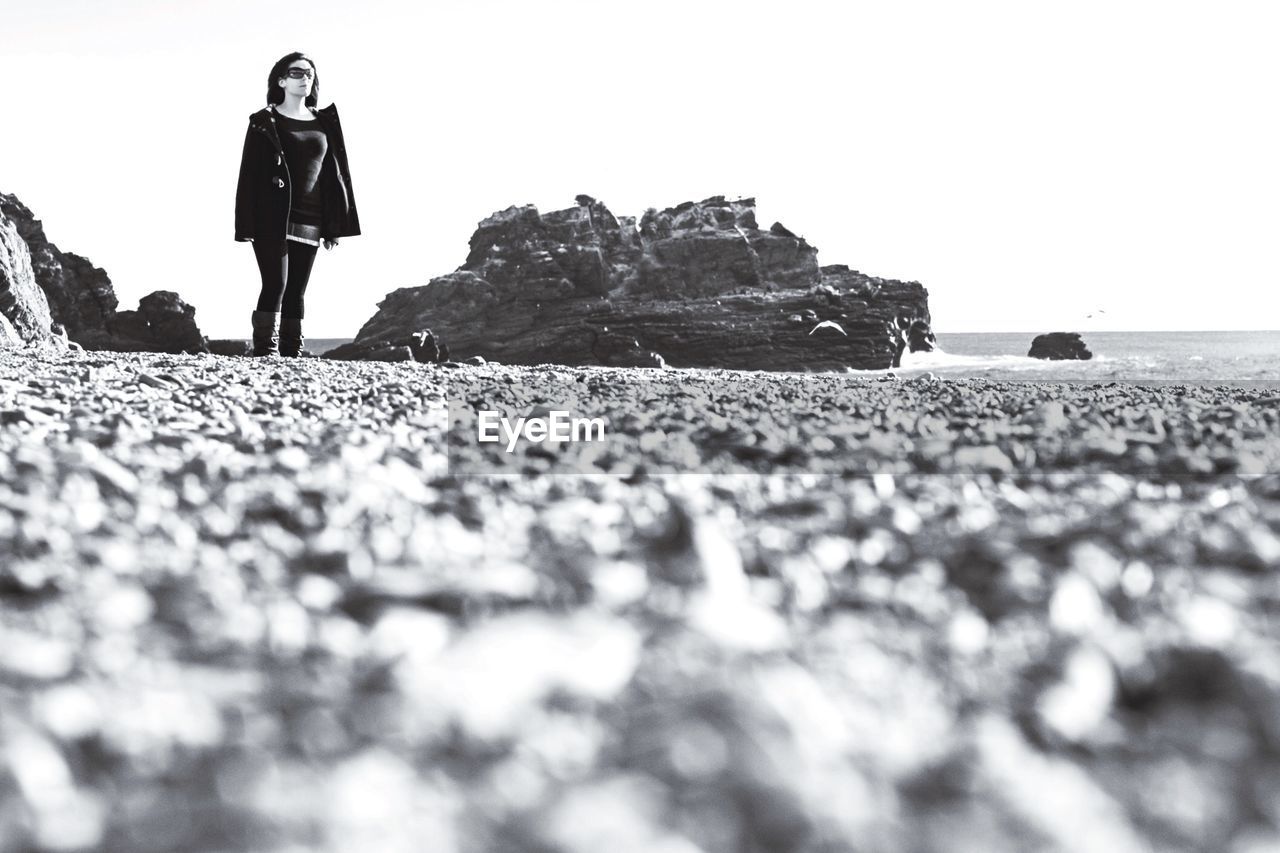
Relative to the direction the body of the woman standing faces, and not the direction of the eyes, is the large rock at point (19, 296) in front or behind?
behind

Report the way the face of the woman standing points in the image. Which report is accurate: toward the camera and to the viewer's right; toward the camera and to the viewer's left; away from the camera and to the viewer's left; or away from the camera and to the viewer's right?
toward the camera and to the viewer's right

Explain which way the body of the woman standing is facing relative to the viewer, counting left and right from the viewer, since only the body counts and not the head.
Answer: facing the viewer and to the right of the viewer
